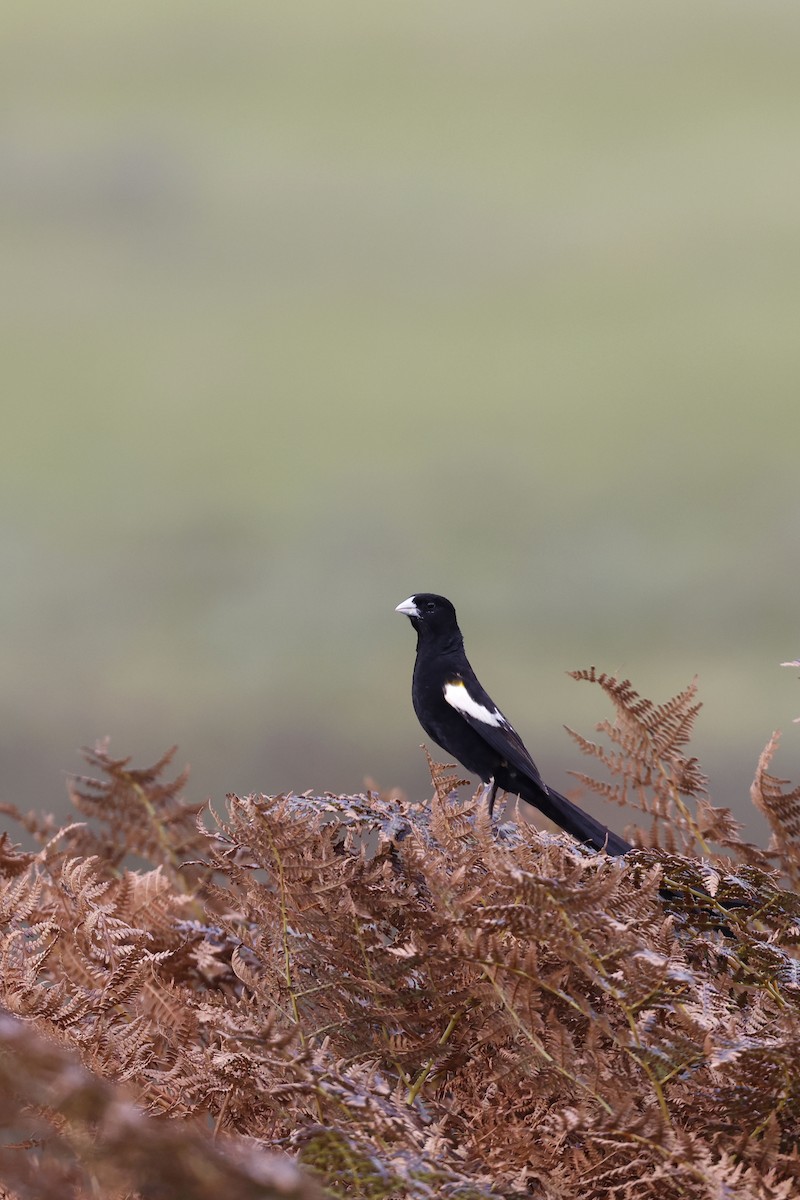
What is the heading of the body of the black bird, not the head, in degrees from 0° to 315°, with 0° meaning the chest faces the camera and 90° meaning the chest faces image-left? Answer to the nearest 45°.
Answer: approximately 90°

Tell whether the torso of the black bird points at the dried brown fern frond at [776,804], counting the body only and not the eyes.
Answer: no

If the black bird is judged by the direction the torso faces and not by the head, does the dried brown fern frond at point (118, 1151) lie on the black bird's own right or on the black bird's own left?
on the black bird's own left
